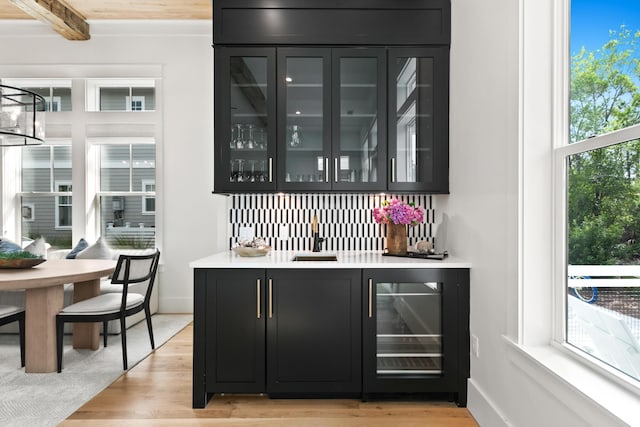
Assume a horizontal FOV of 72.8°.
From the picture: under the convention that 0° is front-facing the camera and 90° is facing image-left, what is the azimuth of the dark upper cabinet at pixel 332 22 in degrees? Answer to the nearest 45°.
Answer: approximately 0°

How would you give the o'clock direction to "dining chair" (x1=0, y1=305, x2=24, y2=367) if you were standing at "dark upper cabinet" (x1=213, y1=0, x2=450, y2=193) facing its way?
The dining chair is roughly at 3 o'clock from the dark upper cabinet.

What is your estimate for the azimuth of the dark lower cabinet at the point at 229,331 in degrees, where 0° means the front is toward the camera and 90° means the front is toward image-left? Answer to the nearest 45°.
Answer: approximately 0°

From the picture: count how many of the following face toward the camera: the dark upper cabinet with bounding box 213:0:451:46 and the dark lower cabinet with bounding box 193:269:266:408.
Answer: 2

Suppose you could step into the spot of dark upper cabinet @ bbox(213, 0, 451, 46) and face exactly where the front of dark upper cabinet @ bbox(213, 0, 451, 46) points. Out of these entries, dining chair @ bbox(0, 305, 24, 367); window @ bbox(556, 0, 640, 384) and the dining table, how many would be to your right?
2

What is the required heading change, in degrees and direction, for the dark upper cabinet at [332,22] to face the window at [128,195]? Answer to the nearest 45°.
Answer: approximately 135° to its right

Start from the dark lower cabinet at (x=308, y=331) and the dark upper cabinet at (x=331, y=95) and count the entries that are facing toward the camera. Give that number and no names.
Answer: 2

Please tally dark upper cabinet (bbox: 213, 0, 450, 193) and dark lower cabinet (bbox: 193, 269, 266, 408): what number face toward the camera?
2

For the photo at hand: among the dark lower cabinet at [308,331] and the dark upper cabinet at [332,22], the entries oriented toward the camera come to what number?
2
